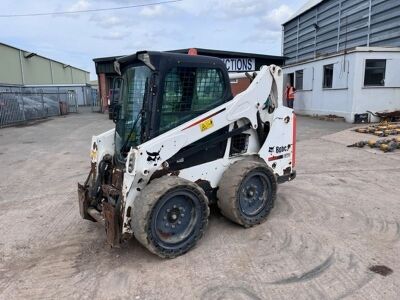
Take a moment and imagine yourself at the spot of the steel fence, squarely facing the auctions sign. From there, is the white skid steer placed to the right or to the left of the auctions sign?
right

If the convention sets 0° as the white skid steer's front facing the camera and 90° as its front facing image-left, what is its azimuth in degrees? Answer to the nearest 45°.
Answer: approximately 45°

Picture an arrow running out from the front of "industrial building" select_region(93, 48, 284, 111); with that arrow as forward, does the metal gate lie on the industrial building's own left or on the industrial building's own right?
on the industrial building's own right

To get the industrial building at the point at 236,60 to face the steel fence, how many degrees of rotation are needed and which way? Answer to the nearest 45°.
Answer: approximately 90° to its right

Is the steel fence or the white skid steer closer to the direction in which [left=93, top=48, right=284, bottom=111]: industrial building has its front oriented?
the white skid steer

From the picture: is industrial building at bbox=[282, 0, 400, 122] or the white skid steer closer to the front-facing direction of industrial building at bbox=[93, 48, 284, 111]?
the white skid steer

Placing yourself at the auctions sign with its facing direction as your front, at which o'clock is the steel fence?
The steel fence is roughly at 3 o'clock from the auctions sign.

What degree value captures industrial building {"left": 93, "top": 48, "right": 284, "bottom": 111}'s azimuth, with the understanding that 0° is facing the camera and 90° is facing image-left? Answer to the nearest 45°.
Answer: approximately 0°

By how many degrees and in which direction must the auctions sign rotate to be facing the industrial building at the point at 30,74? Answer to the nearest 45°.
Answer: approximately 135° to its right
